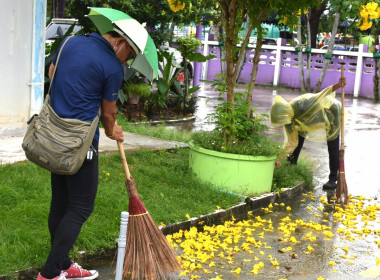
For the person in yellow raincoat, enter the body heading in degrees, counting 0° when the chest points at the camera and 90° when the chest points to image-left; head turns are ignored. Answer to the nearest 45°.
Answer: approximately 90°

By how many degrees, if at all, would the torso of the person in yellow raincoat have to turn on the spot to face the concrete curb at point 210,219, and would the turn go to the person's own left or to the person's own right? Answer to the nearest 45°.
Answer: approximately 45° to the person's own left

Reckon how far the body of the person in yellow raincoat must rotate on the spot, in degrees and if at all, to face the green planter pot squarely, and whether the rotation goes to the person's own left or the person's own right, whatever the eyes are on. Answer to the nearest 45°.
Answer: approximately 45° to the person's own left

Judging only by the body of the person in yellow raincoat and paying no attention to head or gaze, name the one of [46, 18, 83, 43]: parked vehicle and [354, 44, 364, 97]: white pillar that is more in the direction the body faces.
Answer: the parked vehicle

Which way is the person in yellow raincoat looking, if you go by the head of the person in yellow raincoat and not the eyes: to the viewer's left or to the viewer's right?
to the viewer's left

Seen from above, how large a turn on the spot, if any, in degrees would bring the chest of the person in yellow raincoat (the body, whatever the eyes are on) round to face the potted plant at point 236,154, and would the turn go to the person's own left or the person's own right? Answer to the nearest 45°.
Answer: approximately 45° to the person's own left

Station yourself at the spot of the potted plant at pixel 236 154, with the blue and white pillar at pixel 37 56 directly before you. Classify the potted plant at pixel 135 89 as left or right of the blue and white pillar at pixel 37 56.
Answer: right

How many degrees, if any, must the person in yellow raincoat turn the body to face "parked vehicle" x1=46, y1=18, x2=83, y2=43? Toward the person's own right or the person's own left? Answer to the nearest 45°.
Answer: approximately 45° to the person's own right

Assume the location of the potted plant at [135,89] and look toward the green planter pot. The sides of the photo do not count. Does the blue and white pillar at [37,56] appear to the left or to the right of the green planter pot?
right

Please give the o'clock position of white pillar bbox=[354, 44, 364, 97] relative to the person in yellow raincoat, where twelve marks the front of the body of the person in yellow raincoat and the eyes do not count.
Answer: The white pillar is roughly at 3 o'clock from the person in yellow raincoat.
